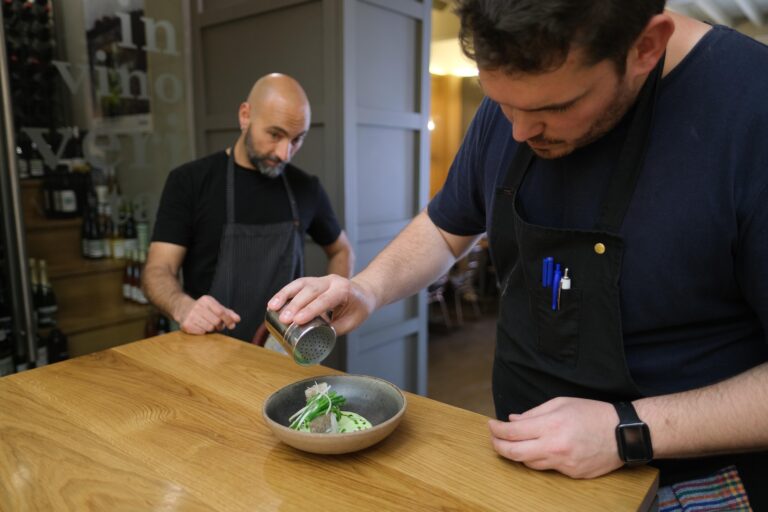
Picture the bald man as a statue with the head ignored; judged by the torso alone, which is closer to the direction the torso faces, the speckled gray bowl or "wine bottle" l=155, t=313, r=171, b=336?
the speckled gray bowl

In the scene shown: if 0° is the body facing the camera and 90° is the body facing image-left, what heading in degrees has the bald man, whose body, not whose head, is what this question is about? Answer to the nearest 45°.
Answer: approximately 315°

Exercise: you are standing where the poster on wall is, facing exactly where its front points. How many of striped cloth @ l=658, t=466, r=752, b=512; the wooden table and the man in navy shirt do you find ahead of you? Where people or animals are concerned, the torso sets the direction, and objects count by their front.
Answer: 3

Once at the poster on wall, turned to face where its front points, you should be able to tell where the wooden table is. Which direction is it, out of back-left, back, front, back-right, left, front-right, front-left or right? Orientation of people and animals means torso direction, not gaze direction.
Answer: front

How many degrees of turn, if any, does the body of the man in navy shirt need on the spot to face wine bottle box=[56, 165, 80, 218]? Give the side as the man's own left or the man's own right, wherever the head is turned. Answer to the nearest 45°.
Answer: approximately 90° to the man's own right

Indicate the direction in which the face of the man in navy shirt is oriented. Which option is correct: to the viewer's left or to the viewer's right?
to the viewer's left

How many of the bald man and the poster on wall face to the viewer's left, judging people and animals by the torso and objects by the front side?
0

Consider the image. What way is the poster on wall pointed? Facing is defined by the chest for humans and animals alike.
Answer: toward the camera

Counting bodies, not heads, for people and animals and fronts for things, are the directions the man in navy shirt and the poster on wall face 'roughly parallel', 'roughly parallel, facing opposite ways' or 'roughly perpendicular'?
roughly perpendicular
